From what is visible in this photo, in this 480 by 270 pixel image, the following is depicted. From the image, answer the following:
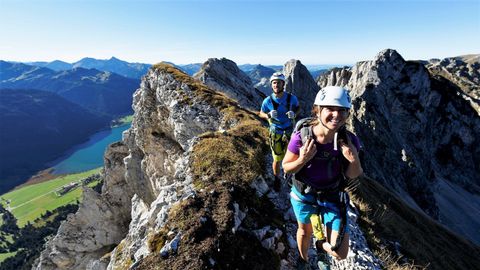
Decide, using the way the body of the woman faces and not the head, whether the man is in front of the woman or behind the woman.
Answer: behind

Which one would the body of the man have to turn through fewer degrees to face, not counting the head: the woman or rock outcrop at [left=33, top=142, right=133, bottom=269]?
the woman

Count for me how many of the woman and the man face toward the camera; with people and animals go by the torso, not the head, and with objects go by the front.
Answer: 2

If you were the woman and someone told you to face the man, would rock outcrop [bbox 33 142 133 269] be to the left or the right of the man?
left

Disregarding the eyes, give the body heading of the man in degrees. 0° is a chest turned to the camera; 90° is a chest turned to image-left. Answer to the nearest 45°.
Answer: approximately 0°

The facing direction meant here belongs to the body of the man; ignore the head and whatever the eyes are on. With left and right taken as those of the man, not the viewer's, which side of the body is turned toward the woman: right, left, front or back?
front

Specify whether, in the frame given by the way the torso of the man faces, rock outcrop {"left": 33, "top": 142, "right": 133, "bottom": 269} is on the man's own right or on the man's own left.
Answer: on the man's own right

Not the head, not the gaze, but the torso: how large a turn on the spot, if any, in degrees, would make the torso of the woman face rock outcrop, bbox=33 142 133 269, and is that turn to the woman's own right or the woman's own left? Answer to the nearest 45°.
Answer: approximately 135° to the woman's own right
